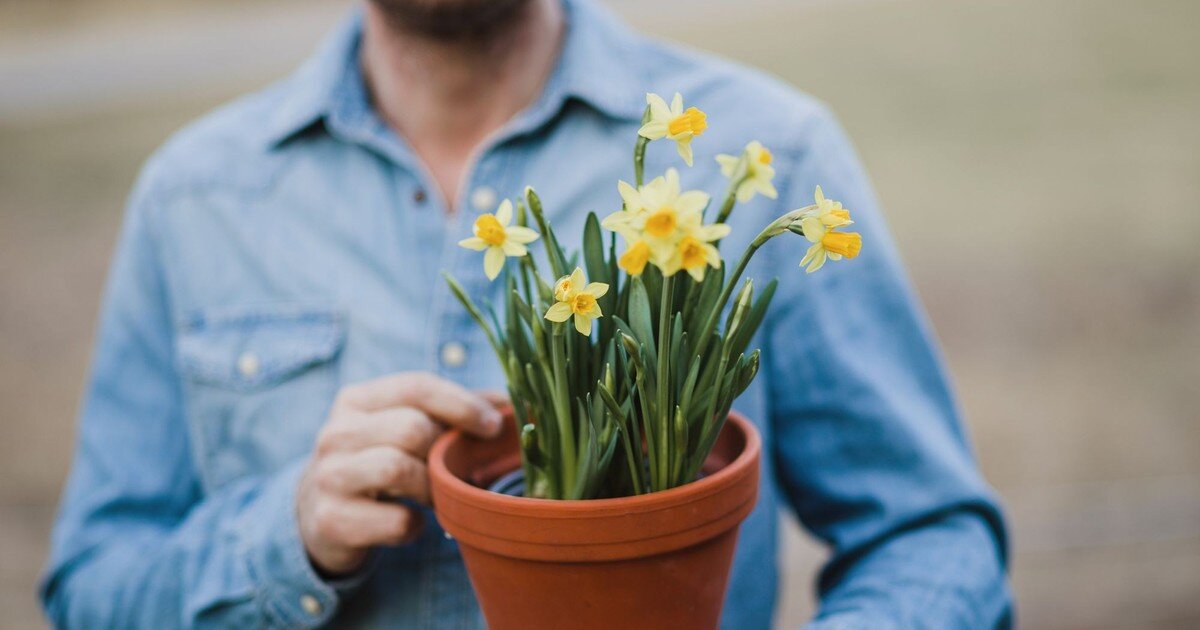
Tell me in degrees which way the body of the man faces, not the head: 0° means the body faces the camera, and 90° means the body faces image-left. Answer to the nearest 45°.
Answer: approximately 0°

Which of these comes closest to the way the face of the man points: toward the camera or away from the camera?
toward the camera
